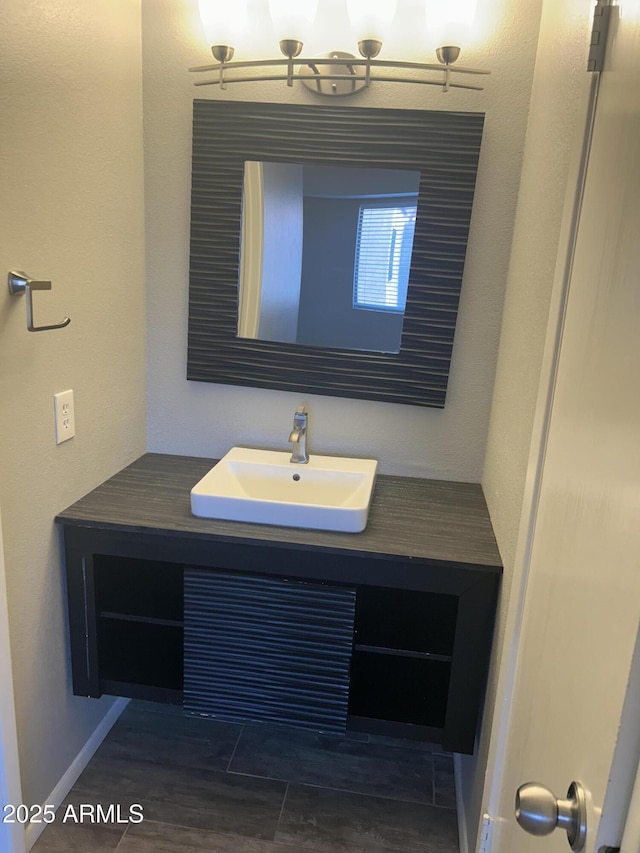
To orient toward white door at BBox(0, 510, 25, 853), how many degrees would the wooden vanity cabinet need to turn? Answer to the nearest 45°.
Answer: approximately 90° to its right

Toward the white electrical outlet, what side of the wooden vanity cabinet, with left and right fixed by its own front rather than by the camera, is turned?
right

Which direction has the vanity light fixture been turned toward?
toward the camera

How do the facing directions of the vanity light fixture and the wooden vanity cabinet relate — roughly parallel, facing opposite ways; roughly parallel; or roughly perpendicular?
roughly parallel

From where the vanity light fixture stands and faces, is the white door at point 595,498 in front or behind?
in front

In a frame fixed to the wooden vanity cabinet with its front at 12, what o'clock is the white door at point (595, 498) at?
The white door is roughly at 11 o'clock from the wooden vanity cabinet.

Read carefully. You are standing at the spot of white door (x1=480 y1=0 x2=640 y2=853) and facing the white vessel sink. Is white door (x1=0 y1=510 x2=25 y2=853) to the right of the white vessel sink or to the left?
left

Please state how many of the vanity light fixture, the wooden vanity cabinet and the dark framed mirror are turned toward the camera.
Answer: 3

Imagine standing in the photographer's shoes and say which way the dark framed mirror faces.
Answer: facing the viewer

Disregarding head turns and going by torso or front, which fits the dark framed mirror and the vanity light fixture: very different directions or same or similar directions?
same or similar directions

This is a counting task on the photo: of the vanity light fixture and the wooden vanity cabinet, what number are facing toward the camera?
2

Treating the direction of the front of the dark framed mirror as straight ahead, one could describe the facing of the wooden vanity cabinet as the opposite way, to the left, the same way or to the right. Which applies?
the same way

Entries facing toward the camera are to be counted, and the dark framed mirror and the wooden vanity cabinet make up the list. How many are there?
2

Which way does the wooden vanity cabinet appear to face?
toward the camera
